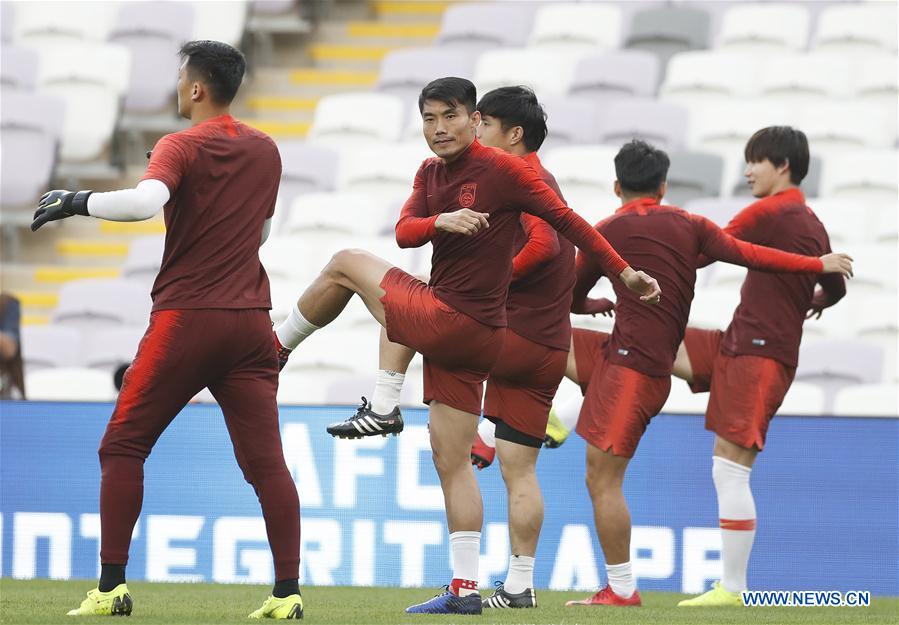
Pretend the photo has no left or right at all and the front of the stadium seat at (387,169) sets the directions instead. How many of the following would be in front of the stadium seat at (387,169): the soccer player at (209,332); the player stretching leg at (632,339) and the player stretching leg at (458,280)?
3

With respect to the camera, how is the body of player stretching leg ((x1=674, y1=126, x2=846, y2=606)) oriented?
to the viewer's left

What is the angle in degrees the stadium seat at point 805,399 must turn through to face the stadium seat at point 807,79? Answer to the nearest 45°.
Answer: approximately 180°

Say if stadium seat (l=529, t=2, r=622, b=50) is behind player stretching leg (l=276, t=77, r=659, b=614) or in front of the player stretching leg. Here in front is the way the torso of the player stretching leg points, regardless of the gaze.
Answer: behind

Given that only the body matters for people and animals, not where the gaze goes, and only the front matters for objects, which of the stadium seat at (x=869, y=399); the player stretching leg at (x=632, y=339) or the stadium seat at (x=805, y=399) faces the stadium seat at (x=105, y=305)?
the player stretching leg

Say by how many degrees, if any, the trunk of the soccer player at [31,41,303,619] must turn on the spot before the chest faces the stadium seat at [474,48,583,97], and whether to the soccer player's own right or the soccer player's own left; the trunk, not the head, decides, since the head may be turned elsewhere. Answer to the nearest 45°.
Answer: approximately 45° to the soccer player's own right

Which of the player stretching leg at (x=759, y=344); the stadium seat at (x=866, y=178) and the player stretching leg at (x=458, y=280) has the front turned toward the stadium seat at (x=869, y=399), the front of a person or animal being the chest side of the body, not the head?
the stadium seat at (x=866, y=178)

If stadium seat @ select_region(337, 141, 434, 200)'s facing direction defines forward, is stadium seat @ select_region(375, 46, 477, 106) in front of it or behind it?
behind

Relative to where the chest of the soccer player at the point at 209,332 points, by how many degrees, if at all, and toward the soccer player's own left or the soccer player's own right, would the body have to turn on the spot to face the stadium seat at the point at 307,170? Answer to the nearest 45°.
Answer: approximately 45° to the soccer player's own right

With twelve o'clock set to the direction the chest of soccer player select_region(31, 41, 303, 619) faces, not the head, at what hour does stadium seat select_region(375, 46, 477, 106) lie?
The stadium seat is roughly at 2 o'clock from the soccer player.

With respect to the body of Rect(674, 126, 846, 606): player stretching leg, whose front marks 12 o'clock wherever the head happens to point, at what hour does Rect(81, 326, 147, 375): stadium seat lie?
The stadium seat is roughly at 1 o'clock from the player stretching leg.
